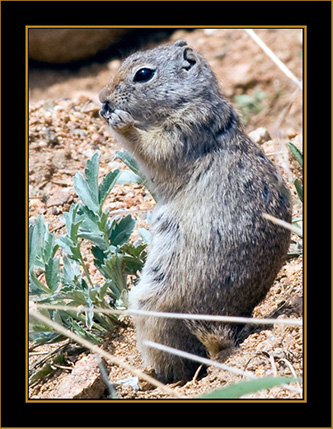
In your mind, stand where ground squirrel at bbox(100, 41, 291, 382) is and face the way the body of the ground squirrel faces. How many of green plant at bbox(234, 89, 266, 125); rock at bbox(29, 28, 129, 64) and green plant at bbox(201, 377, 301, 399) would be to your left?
1

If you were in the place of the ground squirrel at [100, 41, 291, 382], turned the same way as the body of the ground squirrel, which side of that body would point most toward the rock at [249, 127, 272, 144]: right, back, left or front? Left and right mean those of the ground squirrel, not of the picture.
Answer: right

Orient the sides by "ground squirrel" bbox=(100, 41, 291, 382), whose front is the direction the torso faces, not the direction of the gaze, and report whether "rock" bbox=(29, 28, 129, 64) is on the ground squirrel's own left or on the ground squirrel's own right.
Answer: on the ground squirrel's own right

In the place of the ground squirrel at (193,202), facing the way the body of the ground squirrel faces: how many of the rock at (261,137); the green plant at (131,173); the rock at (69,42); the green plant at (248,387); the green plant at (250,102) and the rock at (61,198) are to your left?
1

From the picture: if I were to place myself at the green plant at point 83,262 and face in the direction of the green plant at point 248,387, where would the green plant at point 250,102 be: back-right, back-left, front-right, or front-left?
back-left

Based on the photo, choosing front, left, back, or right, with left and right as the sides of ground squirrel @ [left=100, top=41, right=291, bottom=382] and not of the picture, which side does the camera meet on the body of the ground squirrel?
left

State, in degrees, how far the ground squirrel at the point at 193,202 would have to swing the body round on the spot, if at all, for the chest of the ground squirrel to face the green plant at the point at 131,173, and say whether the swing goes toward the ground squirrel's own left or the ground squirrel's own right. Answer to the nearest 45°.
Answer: approximately 45° to the ground squirrel's own right

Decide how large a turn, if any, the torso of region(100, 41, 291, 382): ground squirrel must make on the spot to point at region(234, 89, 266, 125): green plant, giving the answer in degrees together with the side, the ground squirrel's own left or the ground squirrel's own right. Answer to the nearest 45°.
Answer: approximately 90° to the ground squirrel's own right

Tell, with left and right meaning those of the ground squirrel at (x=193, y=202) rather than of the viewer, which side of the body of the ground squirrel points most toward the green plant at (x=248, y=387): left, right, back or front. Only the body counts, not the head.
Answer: left

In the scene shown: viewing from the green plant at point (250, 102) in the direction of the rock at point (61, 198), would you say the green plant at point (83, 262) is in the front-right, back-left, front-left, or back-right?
front-left

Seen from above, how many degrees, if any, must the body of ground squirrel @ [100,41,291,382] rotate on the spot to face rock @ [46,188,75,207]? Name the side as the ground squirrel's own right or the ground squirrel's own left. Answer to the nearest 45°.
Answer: approximately 45° to the ground squirrel's own right
